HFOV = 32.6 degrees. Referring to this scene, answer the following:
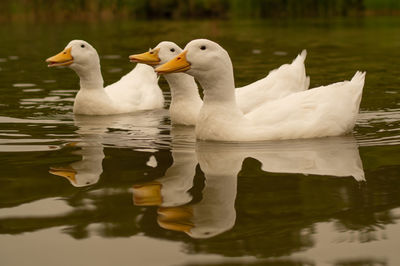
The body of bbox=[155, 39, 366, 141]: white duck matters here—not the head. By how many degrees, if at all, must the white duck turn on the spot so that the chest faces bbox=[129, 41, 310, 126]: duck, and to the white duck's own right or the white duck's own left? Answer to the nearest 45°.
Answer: approximately 90° to the white duck's own right

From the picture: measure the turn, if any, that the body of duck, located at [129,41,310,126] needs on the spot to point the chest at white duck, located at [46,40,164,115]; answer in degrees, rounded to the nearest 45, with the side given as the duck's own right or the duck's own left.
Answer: approximately 45° to the duck's own right

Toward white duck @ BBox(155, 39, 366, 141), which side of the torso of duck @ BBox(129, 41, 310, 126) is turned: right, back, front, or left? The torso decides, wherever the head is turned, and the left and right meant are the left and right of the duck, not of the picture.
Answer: left

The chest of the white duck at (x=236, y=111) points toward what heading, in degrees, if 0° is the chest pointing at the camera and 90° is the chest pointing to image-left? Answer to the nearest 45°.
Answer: approximately 90°

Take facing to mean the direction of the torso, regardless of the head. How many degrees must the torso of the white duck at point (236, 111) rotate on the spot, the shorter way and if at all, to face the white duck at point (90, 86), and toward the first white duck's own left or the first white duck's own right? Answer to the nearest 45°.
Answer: approximately 45° to the first white duck's own right

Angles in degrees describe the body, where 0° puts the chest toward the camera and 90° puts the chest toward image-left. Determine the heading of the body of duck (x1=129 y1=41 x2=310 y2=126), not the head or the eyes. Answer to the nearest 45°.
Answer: approximately 90°

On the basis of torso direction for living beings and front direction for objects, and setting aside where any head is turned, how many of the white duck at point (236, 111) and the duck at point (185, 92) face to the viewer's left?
2
